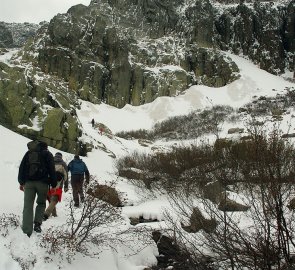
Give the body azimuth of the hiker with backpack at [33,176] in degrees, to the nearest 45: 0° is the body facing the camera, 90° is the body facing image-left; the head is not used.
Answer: approximately 180°

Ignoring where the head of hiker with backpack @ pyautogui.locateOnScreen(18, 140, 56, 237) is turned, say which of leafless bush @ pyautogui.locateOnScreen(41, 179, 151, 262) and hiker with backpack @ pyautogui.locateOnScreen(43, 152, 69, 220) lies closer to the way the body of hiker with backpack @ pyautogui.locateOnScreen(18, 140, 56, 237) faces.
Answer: the hiker with backpack

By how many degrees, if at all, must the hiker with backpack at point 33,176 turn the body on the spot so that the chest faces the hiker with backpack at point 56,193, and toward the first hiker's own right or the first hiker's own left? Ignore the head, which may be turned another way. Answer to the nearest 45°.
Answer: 0° — they already face them
